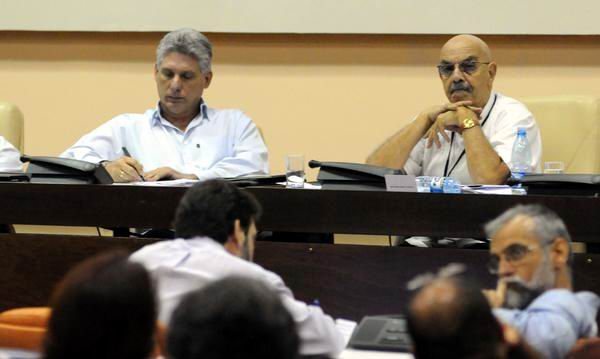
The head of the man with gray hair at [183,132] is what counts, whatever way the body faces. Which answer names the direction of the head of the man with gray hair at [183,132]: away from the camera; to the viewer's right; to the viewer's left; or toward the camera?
toward the camera

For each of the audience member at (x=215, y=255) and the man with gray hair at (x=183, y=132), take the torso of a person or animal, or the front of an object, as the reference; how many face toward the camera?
1

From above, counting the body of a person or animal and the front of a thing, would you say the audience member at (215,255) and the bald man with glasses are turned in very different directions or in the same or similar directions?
very different directions

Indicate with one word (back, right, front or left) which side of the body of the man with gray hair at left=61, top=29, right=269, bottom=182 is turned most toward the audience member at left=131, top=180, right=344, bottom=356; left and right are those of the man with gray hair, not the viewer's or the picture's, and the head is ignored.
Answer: front

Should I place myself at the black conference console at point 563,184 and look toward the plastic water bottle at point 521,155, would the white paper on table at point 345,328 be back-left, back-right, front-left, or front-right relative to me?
back-left

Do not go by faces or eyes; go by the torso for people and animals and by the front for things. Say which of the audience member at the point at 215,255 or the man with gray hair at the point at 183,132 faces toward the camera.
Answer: the man with gray hair

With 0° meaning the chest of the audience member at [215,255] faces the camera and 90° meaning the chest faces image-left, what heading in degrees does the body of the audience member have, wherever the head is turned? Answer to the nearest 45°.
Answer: approximately 225°

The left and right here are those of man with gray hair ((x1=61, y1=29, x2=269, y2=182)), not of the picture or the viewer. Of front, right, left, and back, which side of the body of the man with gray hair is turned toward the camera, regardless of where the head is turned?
front
